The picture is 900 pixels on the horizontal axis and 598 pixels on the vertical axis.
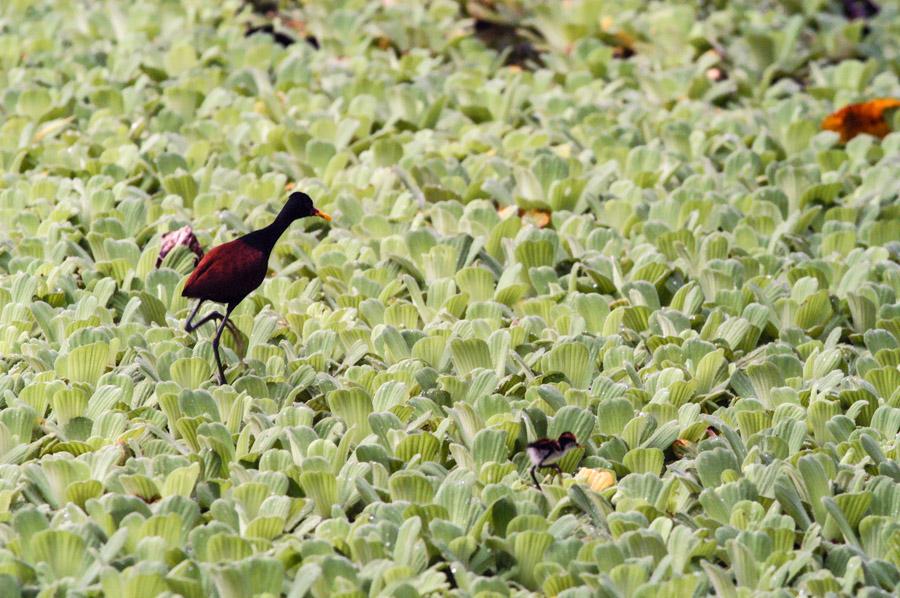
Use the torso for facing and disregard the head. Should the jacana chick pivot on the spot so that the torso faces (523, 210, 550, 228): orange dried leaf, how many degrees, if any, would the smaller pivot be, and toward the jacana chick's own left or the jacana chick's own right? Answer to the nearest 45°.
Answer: approximately 90° to the jacana chick's own left

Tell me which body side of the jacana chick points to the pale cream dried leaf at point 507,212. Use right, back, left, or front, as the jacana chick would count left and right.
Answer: left

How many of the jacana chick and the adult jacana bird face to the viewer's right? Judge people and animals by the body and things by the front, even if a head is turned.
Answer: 2

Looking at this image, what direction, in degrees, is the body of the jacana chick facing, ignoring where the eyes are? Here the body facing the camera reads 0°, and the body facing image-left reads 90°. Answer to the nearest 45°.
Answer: approximately 270°

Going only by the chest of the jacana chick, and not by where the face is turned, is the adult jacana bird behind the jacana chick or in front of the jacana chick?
behind

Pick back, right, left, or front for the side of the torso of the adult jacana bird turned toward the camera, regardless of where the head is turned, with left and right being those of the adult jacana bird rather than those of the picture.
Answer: right

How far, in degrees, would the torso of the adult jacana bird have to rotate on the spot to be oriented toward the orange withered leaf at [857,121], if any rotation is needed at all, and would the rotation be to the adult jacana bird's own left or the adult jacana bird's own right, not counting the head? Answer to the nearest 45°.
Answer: approximately 45° to the adult jacana bird's own left

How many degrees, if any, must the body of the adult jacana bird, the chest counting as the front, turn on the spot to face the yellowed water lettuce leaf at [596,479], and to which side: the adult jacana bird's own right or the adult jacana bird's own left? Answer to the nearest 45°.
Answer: approximately 45° to the adult jacana bird's own right
